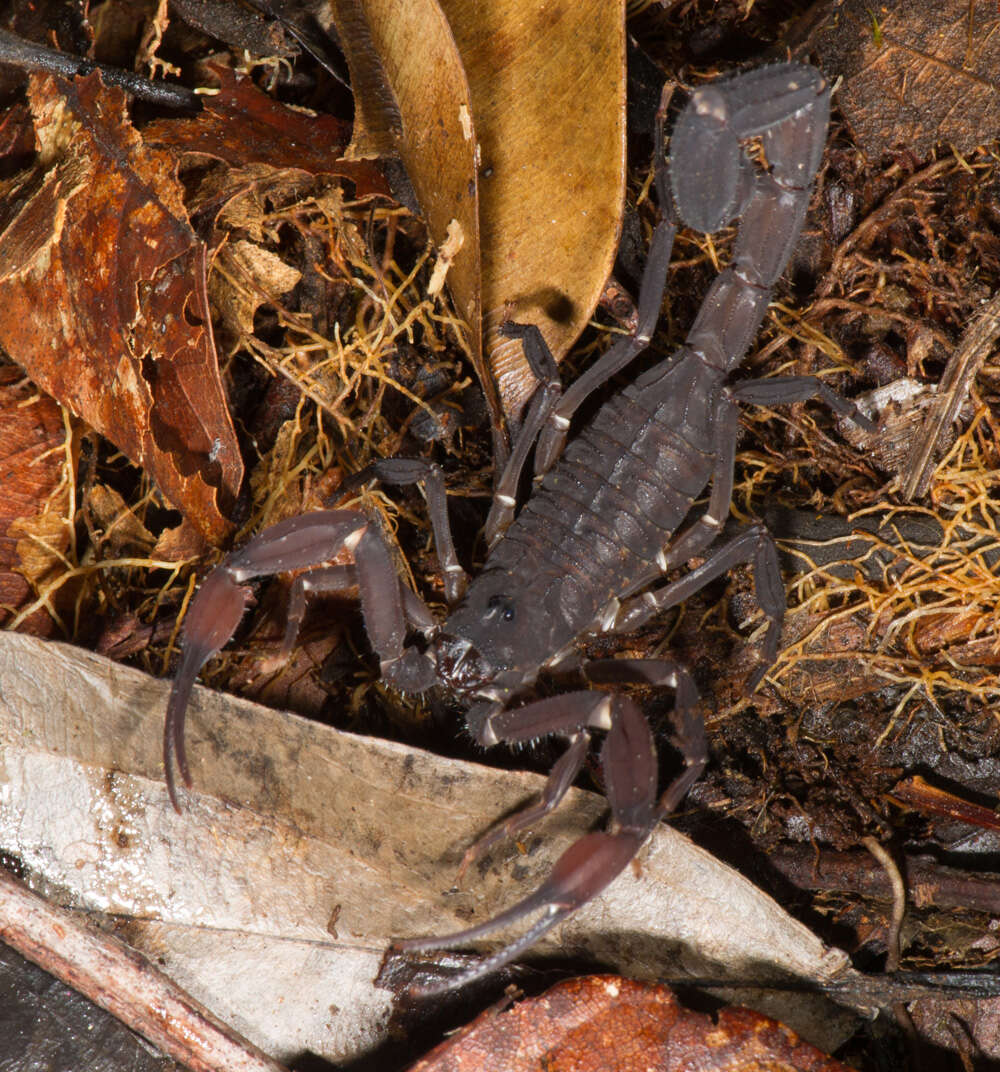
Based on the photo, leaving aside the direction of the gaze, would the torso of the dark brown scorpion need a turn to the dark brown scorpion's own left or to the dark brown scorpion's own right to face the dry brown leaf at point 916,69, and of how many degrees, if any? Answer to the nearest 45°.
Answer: approximately 180°

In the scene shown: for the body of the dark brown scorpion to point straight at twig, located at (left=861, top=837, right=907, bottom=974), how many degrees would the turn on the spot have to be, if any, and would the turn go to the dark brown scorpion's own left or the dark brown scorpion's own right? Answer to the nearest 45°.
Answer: approximately 90° to the dark brown scorpion's own left

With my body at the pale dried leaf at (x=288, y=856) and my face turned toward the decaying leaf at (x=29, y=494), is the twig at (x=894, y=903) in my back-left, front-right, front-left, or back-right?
back-right

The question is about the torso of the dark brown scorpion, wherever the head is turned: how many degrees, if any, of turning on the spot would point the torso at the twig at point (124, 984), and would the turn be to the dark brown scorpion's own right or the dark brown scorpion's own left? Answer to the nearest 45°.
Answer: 0° — it already faces it

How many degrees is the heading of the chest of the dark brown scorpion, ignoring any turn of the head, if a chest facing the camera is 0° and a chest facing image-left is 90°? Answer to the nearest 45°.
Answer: approximately 45°

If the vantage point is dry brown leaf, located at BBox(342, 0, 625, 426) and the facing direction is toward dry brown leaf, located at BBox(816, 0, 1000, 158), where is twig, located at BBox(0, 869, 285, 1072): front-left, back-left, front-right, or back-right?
back-right
